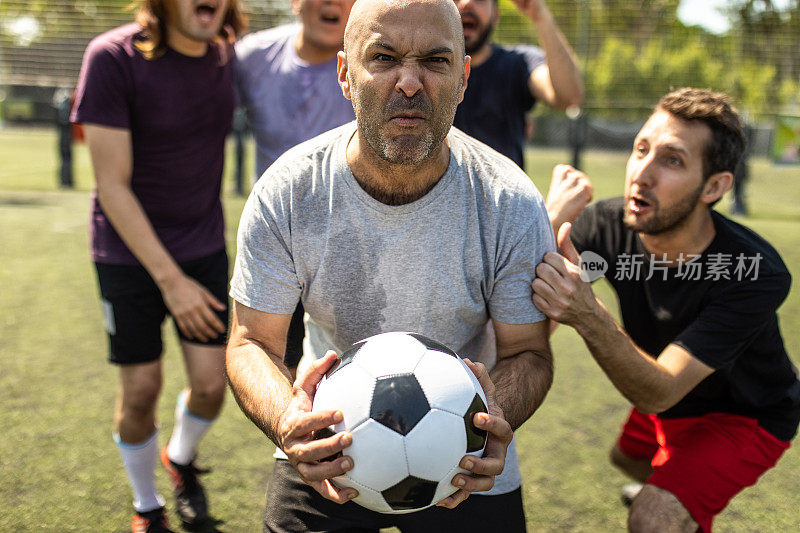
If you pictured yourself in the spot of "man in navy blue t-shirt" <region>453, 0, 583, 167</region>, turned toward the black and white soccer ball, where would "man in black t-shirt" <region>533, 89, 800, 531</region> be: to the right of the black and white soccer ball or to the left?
left

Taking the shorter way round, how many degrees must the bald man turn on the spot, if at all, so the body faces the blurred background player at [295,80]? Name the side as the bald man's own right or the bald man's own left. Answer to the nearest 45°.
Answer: approximately 180°

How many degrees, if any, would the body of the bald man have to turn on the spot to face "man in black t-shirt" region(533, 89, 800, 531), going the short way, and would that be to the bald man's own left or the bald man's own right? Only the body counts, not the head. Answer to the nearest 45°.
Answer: approximately 135° to the bald man's own left

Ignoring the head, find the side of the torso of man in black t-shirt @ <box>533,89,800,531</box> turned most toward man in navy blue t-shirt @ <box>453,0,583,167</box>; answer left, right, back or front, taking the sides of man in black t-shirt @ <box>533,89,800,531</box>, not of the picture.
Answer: right

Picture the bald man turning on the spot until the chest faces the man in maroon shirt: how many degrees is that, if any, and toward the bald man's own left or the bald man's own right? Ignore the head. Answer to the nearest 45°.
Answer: approximately 135° to the bald man's own right

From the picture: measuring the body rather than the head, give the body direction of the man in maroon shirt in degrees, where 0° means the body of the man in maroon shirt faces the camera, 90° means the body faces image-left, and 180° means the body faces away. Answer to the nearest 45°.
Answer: approximately 315°

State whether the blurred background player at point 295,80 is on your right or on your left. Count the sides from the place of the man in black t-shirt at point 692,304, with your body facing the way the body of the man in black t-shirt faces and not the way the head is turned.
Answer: on your right
